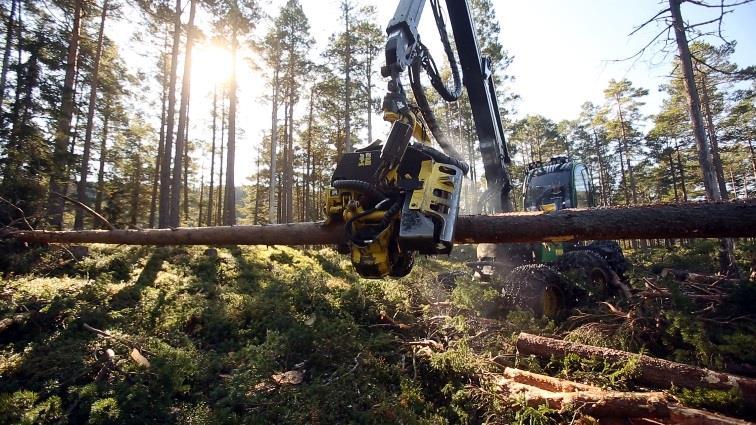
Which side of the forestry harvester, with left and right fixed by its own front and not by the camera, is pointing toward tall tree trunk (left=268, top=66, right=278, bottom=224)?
right

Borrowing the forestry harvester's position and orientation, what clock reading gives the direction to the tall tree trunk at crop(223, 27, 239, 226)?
The tall tree trunk is roughly at 3 o'clock from the forestry harvester.

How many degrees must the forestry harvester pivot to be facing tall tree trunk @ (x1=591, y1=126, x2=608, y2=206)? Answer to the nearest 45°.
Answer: approximately 135° to its right

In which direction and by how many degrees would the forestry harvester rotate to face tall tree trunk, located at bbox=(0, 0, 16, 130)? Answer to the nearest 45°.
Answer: approximately 45° to its right

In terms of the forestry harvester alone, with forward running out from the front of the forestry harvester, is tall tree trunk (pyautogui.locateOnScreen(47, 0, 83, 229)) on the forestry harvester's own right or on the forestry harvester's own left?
on the forestry harvester's own right

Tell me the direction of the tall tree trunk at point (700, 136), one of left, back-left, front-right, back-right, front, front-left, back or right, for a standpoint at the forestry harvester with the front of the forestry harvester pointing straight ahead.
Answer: back

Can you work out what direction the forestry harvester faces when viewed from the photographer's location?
facing the viewer and to the left of the viewer

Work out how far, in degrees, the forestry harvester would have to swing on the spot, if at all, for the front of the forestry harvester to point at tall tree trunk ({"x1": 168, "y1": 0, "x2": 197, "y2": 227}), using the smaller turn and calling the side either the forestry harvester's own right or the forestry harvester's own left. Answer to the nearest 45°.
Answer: approximately 90° to the forestry harvester's own right
